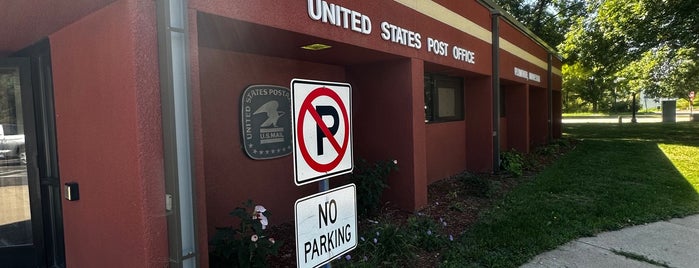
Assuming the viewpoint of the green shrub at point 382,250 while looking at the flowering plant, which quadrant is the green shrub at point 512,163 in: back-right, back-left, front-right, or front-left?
back-right

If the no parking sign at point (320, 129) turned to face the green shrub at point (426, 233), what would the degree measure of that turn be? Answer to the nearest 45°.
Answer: approximately 90° to its left

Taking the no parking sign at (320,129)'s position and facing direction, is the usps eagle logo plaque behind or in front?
behind

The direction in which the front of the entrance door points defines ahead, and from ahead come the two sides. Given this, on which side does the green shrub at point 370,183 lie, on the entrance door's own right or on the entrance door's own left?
on the entrance door's own left

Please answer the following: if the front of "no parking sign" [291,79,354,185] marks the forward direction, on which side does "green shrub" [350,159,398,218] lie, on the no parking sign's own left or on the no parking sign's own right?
on the no parking sign's own left

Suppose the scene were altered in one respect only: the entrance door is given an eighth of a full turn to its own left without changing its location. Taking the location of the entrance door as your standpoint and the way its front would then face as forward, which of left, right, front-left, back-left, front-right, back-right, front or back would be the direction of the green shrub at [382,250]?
front

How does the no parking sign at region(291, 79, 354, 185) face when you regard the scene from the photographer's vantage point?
facing the viewer and to the right of the viewer

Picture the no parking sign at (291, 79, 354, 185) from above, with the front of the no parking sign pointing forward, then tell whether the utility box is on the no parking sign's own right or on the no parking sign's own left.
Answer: on the no parking sign's own left

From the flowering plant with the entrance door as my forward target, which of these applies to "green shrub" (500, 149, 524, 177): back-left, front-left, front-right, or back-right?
back-right

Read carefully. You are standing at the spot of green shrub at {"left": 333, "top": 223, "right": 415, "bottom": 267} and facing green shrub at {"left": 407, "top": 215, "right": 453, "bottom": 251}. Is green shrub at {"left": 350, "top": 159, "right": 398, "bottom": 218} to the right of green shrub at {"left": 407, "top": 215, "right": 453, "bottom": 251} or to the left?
left

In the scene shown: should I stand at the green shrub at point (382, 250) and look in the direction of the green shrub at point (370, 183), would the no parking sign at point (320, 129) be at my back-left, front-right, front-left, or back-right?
back-left
